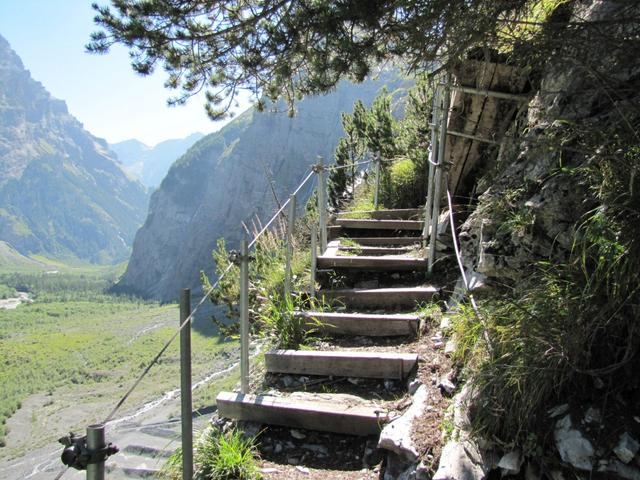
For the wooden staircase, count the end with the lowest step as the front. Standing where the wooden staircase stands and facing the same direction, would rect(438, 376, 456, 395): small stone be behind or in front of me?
in front

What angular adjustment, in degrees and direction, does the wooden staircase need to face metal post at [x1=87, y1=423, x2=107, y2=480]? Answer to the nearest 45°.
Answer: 0° — it already faces it

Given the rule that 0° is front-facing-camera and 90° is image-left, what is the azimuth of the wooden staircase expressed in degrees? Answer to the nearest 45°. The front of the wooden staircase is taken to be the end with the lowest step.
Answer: approximately 0°

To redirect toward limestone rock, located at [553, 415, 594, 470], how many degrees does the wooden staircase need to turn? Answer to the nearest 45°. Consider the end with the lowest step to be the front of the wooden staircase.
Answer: approximately 45° to its left

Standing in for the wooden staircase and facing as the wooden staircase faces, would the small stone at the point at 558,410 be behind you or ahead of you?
ahead

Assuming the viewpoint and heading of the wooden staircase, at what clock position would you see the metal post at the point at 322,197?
The metal post is roughly at 6 o'clock from the wooden staircase.

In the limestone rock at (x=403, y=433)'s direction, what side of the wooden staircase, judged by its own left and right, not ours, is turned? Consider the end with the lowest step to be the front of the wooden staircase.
front

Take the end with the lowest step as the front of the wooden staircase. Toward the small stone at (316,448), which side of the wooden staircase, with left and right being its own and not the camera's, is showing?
front

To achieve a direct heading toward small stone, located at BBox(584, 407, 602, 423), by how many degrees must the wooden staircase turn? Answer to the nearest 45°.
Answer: approximately 45° to its left

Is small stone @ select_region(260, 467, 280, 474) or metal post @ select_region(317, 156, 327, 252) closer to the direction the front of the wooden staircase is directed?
the small stone

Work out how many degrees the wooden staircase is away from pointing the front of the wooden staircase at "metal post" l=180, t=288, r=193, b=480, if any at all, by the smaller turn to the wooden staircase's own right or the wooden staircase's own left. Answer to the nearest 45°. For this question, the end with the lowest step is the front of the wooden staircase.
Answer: approximately 45° to the wooden staircase's own right
